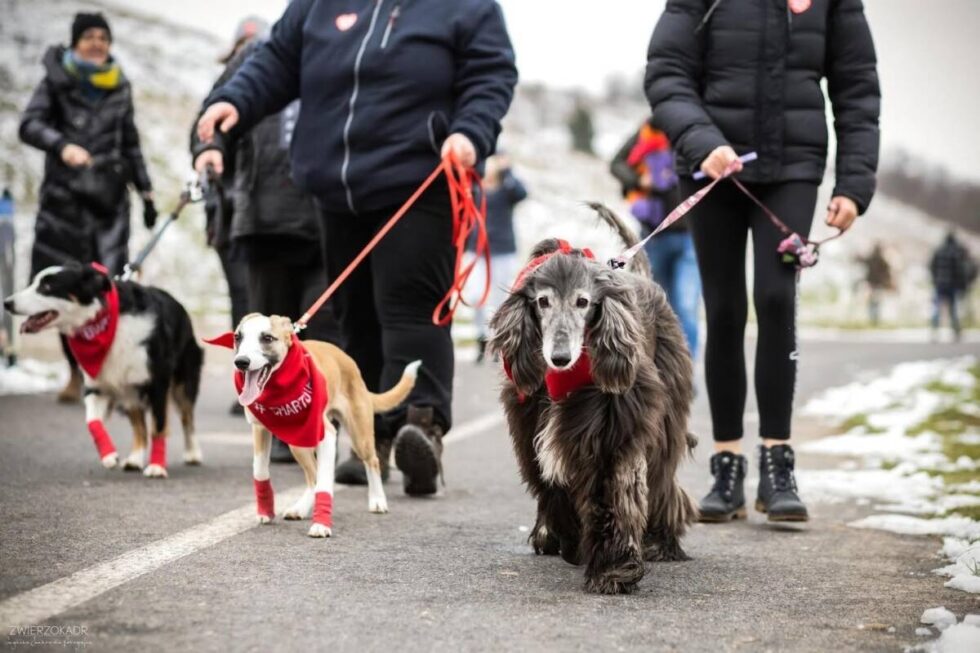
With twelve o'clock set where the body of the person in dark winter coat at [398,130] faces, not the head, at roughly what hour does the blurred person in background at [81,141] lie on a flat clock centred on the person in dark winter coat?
The blurred person in background is roughly at 5 o'clock from the person in dark winter coat.

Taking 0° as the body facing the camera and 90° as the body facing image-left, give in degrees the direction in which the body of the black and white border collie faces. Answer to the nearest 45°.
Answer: approximately 45°

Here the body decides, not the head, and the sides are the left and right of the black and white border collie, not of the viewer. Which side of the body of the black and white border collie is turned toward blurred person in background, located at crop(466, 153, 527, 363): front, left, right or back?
back

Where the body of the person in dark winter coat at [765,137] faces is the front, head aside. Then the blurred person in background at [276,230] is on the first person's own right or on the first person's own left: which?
on the first person's own right

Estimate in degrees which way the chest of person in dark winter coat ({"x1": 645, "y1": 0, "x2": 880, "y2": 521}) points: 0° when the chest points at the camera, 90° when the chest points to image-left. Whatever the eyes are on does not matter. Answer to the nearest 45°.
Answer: approximately 0°

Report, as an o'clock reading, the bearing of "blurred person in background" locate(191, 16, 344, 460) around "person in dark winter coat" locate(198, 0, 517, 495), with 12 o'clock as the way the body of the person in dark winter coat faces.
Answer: The blurred person in background is roughly at 5 o'clock from the person in dark winter coat.

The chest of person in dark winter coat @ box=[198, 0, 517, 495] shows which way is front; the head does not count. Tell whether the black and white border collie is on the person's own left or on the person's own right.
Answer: on the person's own right

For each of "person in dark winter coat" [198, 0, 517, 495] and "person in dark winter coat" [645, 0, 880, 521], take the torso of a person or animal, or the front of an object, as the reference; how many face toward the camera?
2
